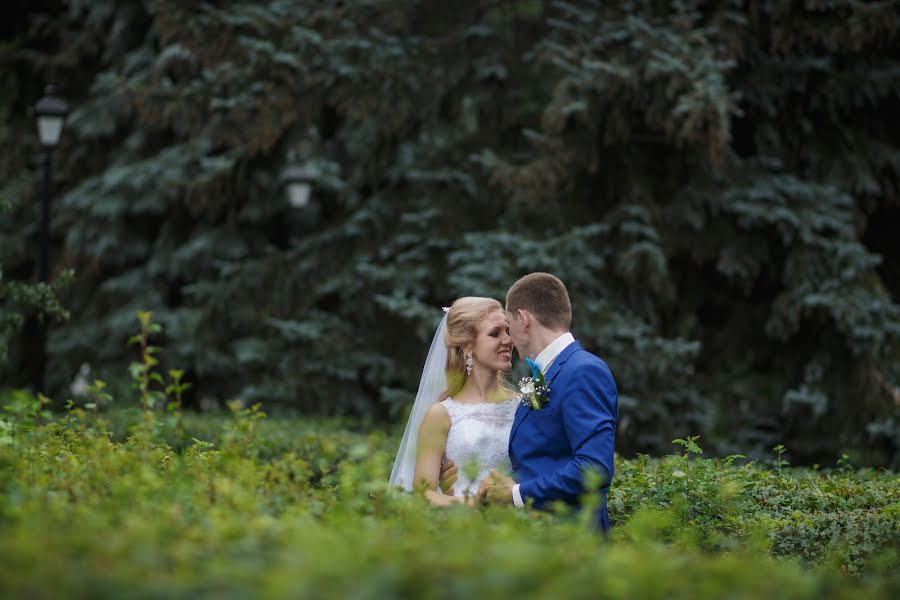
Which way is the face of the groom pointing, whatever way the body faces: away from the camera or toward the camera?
away from the camera

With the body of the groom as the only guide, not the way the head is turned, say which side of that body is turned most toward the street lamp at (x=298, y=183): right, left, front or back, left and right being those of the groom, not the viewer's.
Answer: right

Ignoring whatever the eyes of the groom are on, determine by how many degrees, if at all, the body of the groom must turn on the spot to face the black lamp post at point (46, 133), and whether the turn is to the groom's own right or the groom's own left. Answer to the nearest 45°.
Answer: approximately 45° to the groom's own right

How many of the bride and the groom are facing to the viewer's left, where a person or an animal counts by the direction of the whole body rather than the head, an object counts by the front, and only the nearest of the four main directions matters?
1

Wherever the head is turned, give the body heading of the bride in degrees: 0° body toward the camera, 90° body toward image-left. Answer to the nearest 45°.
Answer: approximately 315°

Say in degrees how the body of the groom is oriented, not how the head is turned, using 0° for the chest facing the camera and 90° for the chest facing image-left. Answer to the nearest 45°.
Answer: approximately 90°

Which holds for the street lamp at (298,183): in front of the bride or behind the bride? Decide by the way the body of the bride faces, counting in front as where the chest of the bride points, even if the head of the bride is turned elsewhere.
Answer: behind
